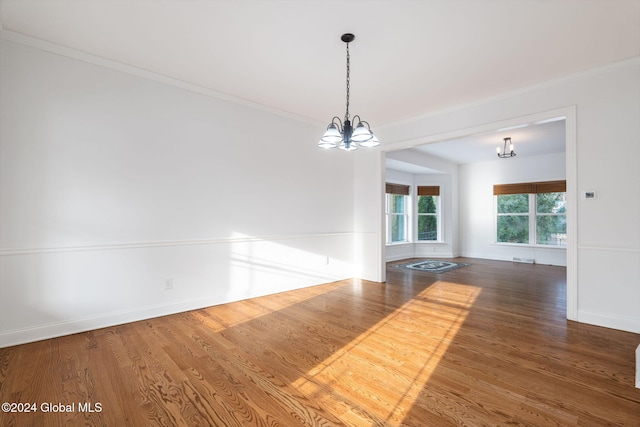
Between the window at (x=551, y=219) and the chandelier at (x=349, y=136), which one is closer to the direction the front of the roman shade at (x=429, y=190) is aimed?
the chandelier

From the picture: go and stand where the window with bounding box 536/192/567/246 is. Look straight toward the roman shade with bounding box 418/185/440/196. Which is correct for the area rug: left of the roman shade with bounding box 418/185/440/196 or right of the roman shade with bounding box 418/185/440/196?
left

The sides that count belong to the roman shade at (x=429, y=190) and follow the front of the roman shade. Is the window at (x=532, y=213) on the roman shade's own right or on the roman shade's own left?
on the roman shade's own left

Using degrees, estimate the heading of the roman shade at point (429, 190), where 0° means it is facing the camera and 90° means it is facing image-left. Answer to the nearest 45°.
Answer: approximately 0°

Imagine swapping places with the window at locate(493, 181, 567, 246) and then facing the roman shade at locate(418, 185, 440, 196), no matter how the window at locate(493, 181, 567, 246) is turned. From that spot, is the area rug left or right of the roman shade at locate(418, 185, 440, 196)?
left

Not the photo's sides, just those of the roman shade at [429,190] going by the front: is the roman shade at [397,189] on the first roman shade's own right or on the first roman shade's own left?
on the first roman shade's own right

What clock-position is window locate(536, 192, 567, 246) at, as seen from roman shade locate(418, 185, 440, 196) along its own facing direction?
The window is roughly at 9 o'clock from the roman shade.

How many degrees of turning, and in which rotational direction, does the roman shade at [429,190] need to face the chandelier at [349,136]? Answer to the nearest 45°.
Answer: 0° — it already faces it
